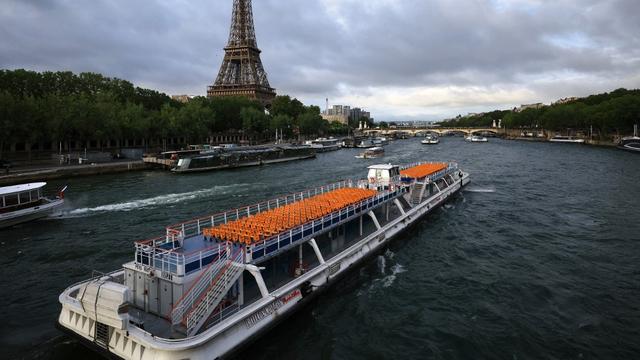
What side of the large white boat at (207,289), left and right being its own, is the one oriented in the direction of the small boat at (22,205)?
left

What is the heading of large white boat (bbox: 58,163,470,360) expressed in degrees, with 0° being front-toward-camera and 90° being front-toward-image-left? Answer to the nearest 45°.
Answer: approximately 225°
